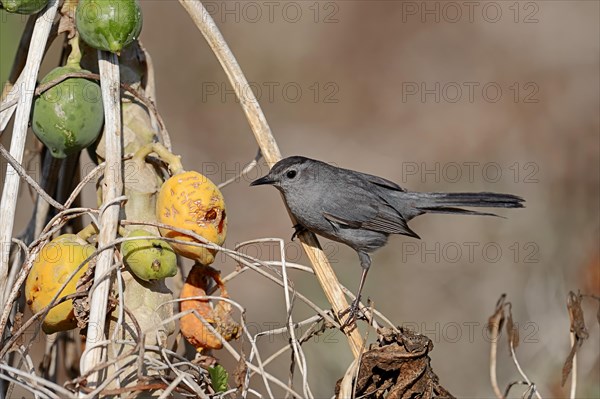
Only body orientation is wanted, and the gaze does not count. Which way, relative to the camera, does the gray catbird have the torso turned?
to the viewer's left

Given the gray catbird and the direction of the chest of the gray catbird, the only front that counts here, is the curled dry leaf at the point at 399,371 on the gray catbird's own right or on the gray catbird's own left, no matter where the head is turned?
on the gray catbird's own left

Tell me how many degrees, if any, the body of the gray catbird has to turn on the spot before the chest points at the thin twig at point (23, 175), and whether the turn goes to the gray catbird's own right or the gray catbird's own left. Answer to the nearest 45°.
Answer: approximately 45° to the gray catbird's own left

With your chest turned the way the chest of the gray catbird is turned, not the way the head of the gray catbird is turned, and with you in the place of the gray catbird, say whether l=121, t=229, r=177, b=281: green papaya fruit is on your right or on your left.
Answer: on your left

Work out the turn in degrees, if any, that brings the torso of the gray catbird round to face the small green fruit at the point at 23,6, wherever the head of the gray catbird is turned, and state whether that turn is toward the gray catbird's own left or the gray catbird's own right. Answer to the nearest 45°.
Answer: approximately 45° to the gray catbird's own left

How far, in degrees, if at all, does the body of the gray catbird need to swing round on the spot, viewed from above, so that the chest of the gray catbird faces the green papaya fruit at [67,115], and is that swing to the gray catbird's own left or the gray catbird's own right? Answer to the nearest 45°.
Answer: approximately 45° to the gray catbird's own left

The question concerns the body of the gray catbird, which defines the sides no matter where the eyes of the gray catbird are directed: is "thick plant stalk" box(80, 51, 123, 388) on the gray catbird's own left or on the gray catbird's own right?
on the gray catbird's own left
